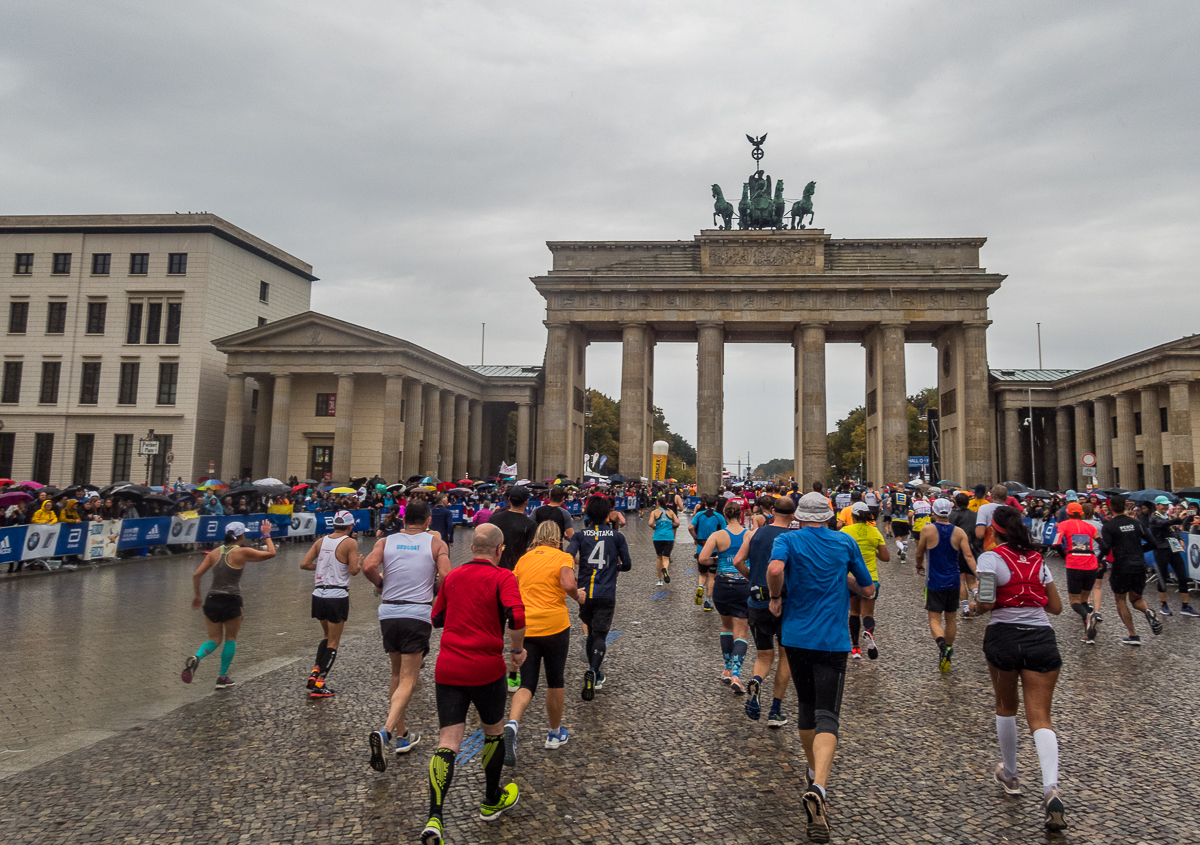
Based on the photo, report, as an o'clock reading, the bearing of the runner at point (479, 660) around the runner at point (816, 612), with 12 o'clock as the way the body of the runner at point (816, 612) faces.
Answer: the runner at point (479, 660) is roughly at 8 o'clock from the runner at point (816, 612).

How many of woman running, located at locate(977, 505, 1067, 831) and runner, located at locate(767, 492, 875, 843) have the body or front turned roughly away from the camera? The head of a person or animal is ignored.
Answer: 2

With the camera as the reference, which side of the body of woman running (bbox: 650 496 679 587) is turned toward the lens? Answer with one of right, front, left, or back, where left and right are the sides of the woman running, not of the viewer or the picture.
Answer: back

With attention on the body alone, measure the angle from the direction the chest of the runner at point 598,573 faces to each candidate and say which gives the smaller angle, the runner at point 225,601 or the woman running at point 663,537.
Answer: the woman running

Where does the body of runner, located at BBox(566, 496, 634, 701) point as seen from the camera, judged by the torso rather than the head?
away from the camera

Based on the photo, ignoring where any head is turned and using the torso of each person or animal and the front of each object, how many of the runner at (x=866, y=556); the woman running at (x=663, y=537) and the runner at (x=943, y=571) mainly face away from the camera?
3

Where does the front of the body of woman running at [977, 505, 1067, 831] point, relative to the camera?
away from the camera

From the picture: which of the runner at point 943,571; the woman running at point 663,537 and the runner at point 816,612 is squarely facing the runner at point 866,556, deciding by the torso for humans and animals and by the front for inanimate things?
the runner at point 816,612

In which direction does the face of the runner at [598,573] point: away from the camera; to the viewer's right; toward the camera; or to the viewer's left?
away from the camera

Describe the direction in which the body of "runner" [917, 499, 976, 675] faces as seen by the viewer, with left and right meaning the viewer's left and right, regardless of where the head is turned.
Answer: facing away from the viewer

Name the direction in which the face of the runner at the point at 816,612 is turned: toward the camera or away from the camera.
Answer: away from the camera

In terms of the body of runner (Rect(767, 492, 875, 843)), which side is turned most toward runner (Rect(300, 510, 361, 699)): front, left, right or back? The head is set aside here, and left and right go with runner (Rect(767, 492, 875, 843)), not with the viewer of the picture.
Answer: left

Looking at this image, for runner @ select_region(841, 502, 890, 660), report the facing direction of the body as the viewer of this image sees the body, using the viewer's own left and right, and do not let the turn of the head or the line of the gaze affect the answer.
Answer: facing away from the viewer

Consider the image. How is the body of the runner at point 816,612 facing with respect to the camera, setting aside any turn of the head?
away from the camera
